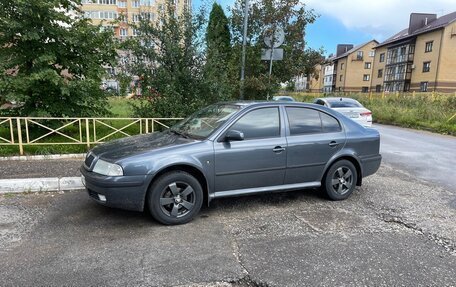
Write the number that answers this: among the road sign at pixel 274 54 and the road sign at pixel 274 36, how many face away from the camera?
2

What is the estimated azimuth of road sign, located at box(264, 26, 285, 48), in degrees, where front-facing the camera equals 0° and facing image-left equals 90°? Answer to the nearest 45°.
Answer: approximately 180°

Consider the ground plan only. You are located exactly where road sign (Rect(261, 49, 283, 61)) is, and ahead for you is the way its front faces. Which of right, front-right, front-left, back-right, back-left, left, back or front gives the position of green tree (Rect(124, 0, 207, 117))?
back-left

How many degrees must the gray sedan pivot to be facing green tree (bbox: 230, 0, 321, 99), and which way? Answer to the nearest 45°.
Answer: approximately 135° to its right

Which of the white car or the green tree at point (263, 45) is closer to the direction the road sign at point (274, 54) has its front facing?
the green tree

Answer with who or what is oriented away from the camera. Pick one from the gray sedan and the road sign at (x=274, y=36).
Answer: the road sign

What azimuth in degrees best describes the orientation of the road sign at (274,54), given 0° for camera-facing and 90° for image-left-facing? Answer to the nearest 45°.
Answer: approximately 180°

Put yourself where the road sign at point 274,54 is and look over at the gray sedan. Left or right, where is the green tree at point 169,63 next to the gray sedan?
right

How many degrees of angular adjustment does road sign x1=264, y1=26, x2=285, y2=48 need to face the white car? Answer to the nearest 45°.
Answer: approximately 90° to its right

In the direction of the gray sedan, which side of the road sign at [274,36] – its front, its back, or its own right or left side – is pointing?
back

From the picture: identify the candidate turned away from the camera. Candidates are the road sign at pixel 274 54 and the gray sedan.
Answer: the road sign

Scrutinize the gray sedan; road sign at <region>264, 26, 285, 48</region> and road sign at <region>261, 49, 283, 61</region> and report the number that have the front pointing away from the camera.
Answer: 2

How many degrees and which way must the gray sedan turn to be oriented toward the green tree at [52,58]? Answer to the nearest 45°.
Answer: approximately 90° to its right

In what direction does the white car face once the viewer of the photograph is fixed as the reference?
facing away from the viewer and to the left of the viewer

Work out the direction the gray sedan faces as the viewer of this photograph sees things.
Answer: facing the viewer and to the left of the viewer
